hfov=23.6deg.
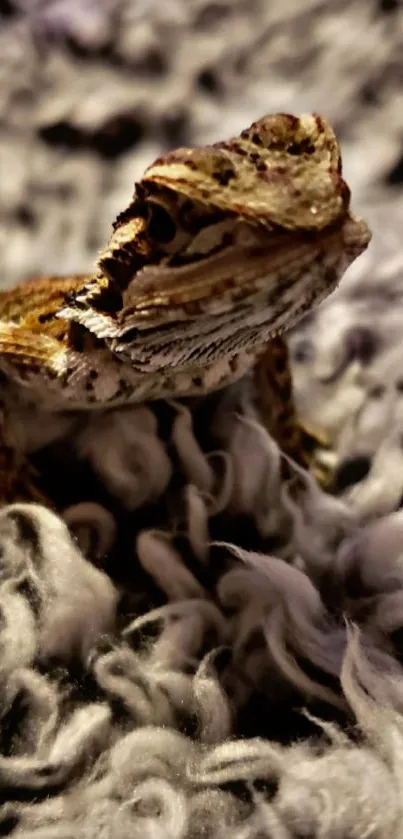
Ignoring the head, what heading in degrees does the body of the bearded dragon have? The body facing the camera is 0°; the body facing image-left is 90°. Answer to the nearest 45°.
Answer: approximately 315°
